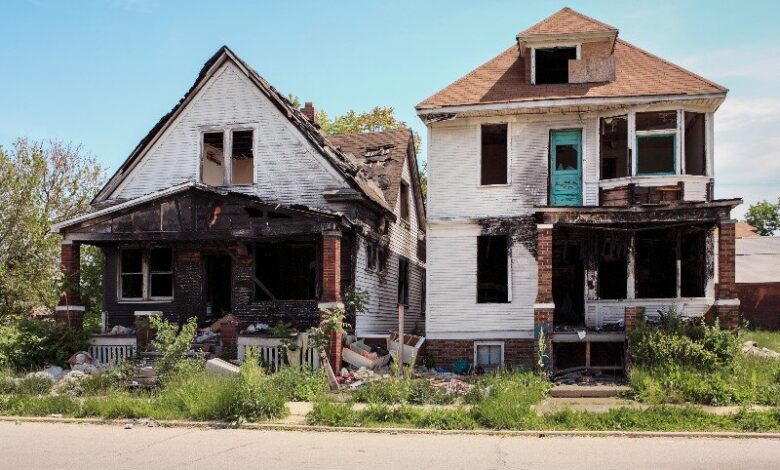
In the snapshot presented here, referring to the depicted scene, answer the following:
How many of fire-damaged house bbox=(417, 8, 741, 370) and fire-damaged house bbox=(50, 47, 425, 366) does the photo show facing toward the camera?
2

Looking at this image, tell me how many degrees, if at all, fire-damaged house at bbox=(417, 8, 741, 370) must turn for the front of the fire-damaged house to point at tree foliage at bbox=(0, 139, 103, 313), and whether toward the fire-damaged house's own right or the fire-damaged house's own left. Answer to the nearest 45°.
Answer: approximately 90° to the fire-damaged house's own right

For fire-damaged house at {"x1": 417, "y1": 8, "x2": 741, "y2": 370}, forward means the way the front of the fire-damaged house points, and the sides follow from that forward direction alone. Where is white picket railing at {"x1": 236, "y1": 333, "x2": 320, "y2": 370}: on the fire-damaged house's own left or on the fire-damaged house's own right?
on the fire-damaged house's own right

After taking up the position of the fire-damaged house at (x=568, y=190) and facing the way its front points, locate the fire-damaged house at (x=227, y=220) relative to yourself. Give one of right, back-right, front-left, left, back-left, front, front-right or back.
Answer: right

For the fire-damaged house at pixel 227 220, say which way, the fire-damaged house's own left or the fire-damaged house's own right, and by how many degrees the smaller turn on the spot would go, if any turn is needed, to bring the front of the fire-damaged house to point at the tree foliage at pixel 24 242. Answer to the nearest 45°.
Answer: approximately 135° to the fire-damaged house's own right

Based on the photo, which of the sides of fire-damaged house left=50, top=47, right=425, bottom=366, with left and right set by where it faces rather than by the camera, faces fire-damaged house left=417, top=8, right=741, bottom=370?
left

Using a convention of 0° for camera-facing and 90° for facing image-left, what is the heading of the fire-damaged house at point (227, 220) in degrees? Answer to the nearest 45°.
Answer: approximately 0°

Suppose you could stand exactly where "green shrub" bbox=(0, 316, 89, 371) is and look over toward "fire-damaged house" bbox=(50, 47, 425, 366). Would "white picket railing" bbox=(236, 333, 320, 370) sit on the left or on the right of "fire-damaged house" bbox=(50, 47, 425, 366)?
right
